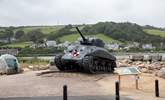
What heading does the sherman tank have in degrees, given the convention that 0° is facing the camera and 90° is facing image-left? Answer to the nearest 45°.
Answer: approximately 45°
